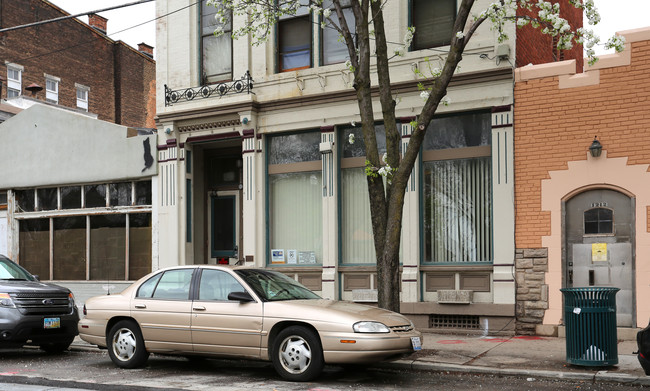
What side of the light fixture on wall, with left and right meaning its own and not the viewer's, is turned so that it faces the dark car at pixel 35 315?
right

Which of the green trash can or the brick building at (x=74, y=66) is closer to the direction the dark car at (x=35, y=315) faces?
the green trash can

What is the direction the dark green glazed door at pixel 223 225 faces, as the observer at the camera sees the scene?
facing the viewer

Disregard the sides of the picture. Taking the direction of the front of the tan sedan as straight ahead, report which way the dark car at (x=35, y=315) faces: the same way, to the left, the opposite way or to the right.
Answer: the same way

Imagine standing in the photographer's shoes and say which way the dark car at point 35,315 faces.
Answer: facing the viewer and to the right of the viewer

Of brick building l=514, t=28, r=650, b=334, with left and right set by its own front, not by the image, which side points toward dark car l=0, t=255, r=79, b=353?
right

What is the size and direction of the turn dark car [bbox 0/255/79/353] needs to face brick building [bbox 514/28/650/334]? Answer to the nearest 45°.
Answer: approximately 45° to its left

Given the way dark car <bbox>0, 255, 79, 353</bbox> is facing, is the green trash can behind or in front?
in front

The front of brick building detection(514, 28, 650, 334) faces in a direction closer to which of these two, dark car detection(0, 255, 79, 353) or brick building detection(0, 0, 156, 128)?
the dark car

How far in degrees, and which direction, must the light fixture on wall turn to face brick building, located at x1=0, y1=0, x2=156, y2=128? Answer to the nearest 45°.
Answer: approximately 135° to its right

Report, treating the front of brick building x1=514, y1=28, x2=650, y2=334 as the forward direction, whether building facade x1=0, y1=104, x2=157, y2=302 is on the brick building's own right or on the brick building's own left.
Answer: on the brick building's own right

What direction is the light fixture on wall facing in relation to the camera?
toward the camera

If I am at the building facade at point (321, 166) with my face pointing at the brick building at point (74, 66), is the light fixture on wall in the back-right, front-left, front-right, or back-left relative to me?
back-right

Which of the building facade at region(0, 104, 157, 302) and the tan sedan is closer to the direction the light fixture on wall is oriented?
the tan sedan
